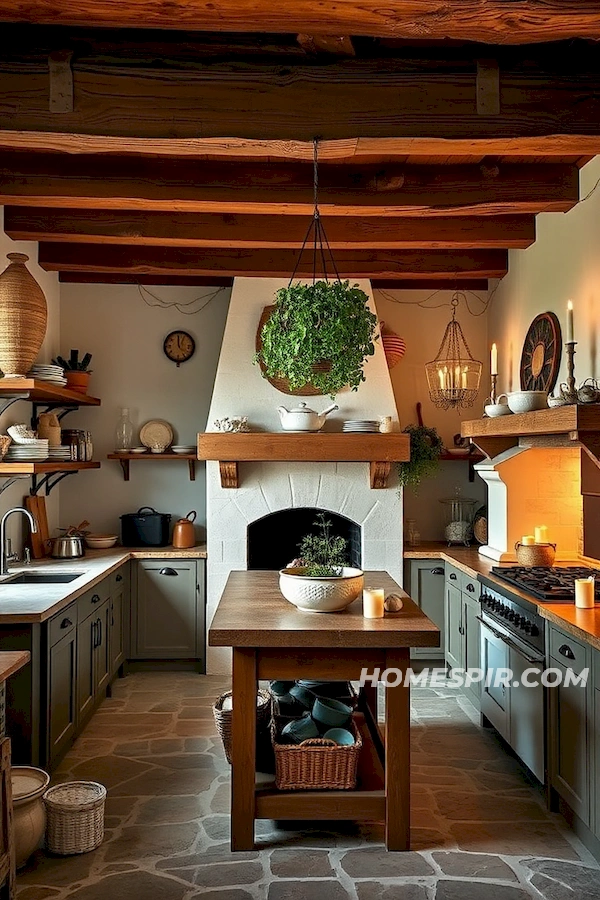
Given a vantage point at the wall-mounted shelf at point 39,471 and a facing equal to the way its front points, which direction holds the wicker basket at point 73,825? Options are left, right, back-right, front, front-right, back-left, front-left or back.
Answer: right

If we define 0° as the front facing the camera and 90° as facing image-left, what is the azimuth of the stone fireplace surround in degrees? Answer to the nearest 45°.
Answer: approximately 0°

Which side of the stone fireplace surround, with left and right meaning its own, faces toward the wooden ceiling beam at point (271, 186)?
front

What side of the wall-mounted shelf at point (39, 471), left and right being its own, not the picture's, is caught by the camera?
right

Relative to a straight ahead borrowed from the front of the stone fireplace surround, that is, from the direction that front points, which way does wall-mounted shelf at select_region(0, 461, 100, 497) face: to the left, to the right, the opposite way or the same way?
to the left

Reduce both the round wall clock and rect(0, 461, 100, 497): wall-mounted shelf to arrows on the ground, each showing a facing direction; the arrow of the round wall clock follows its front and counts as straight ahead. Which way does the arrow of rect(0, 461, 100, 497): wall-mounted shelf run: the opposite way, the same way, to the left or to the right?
to the left

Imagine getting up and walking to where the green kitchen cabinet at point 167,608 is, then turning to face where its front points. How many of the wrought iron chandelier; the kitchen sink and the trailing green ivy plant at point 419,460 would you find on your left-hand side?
2

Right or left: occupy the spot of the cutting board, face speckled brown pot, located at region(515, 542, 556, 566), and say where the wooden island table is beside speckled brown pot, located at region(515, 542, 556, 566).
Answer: right

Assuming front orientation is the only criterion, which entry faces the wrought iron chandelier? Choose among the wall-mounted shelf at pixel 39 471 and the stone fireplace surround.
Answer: the wall-mounted shelf

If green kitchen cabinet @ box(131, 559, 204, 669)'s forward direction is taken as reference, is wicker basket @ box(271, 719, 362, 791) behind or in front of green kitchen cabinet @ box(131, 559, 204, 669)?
in front
